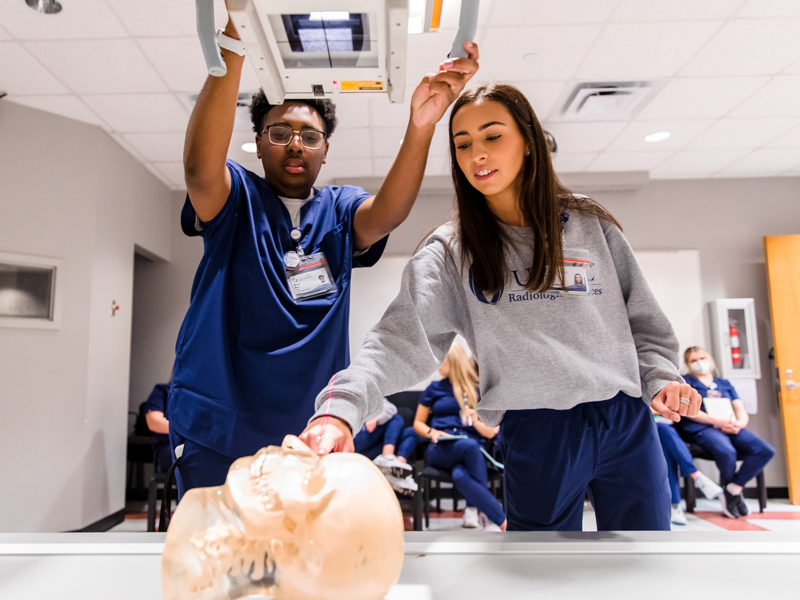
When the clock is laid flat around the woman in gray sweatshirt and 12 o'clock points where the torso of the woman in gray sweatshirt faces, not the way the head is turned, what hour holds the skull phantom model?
The skull phantom model is roughly at 1 o'clock from the woman in gray sweatshirt.

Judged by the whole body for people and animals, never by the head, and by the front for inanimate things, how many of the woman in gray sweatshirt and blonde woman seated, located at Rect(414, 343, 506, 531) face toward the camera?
2

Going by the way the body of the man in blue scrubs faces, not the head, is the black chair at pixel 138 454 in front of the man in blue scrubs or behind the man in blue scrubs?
behind

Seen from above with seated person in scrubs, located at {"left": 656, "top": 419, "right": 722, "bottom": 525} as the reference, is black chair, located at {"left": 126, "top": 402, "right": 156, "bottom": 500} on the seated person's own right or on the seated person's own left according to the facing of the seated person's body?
on the seated person's own right

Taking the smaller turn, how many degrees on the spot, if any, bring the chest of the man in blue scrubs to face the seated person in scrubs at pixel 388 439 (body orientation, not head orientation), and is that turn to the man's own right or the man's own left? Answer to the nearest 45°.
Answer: approximately 180°

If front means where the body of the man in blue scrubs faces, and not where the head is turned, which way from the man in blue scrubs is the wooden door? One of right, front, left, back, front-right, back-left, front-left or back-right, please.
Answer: back-left

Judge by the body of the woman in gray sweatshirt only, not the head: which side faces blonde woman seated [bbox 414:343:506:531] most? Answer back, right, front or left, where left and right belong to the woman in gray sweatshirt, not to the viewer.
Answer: back

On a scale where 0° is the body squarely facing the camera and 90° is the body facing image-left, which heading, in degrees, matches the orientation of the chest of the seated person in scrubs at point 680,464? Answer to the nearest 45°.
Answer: approximately 315°
